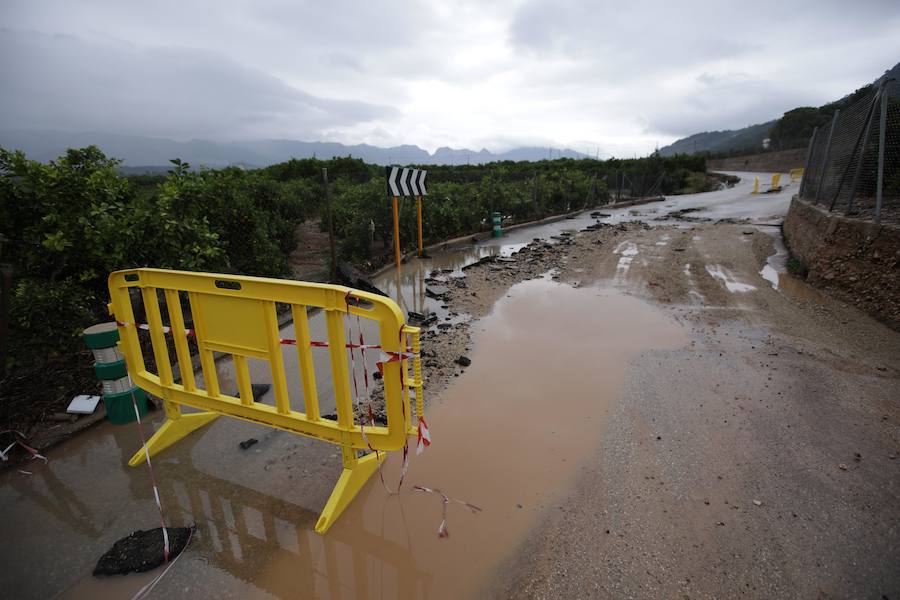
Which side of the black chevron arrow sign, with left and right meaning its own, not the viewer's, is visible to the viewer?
front

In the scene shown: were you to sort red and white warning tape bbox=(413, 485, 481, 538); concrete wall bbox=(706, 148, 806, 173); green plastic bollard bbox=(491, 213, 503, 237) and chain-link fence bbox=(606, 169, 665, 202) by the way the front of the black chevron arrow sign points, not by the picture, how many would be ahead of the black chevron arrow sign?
1

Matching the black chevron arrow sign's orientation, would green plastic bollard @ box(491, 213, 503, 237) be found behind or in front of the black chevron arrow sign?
behind

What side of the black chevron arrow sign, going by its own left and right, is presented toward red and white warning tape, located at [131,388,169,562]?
front

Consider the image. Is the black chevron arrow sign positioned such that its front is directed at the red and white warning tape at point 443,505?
yes

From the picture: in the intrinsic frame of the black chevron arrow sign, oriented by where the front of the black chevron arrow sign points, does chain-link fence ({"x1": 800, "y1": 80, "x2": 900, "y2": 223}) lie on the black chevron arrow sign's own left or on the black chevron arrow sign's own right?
on the black chevron arrow sign's own left

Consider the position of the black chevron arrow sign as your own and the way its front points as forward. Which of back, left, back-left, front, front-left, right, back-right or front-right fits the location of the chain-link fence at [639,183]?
back-left

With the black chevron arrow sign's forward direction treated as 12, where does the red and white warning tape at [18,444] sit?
The red and white warning tape is roughly at 1 o'clock from the black chevron arrow sign.

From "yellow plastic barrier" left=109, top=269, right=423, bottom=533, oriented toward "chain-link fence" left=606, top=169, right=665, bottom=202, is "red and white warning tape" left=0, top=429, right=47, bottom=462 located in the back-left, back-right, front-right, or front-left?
back-left

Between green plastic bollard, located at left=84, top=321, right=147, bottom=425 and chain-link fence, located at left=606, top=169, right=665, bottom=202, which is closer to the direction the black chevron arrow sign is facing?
the green plastic bollard

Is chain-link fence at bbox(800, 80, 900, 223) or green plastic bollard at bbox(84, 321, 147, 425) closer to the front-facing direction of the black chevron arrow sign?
the green plastic bollard

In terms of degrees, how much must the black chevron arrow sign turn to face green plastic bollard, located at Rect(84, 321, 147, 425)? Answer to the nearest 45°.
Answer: approximately 45° to its right

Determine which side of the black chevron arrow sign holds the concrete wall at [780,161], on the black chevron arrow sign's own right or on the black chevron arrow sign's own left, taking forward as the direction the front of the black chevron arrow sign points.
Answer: on the black chevron arrow sign's own left
